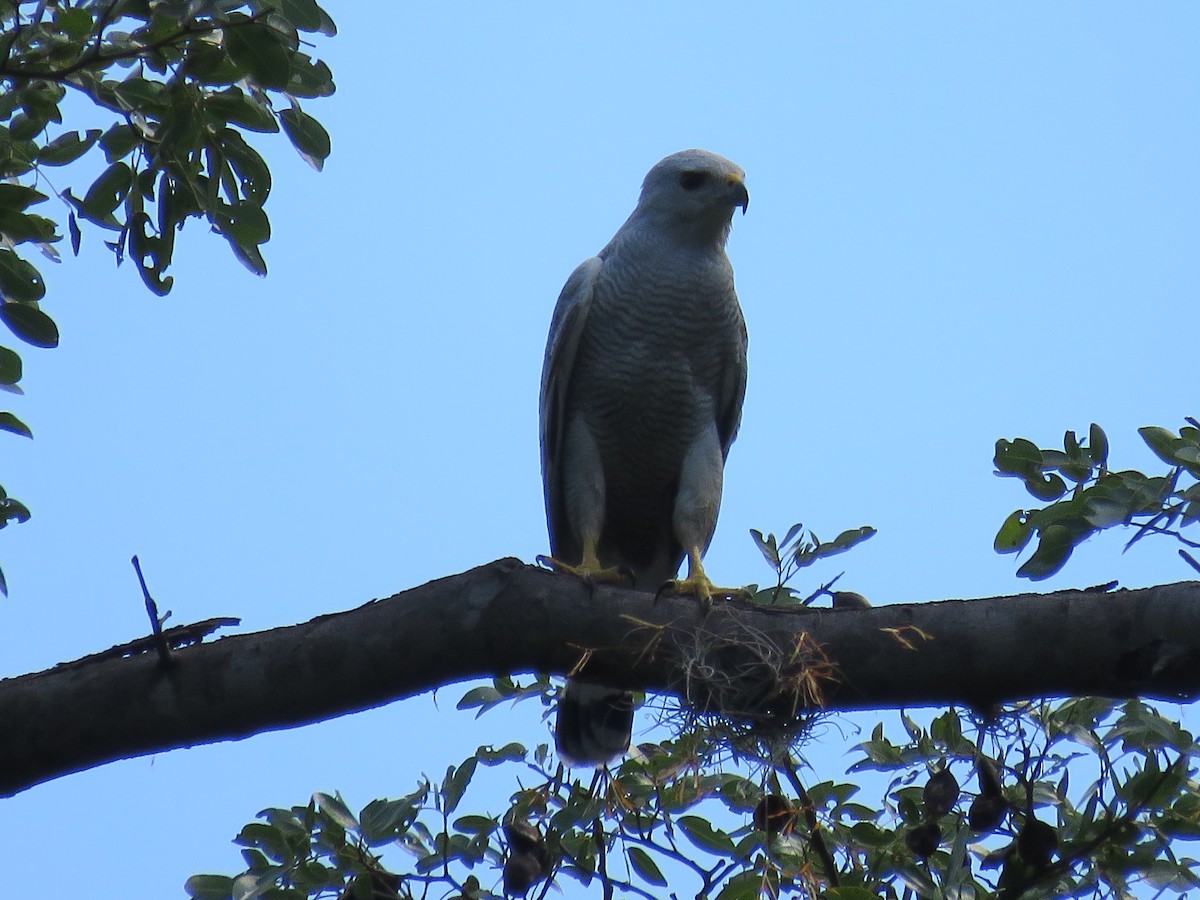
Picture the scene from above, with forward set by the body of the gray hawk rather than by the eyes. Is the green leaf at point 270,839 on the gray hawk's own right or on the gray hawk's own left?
on the gray hawk's own right

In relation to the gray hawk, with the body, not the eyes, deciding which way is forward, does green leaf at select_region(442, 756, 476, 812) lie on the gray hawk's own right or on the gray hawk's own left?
on the gray hawk's own right

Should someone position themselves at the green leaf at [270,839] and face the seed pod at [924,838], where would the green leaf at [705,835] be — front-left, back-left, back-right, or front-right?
front-left

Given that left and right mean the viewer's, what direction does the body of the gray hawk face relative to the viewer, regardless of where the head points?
facing the viewer and to the right of the viewer

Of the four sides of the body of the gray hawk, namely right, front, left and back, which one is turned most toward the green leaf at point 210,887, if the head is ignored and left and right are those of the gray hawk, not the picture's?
right

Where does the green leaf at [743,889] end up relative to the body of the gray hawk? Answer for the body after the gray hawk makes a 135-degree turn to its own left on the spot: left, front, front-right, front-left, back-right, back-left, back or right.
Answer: back
